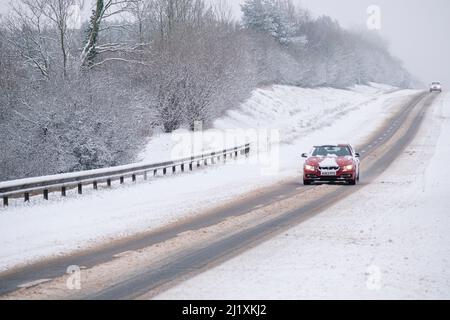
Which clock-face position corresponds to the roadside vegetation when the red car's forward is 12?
The roadside vegetation is roughly at 4 o'clock from the red car.

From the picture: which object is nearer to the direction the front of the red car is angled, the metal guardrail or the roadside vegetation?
the metal guardrail

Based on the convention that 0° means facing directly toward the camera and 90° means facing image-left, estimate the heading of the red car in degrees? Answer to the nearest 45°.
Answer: approximately 0°

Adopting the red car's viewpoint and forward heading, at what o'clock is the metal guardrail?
The metal guardrail is roughly at 2 o'clock from the red car.
